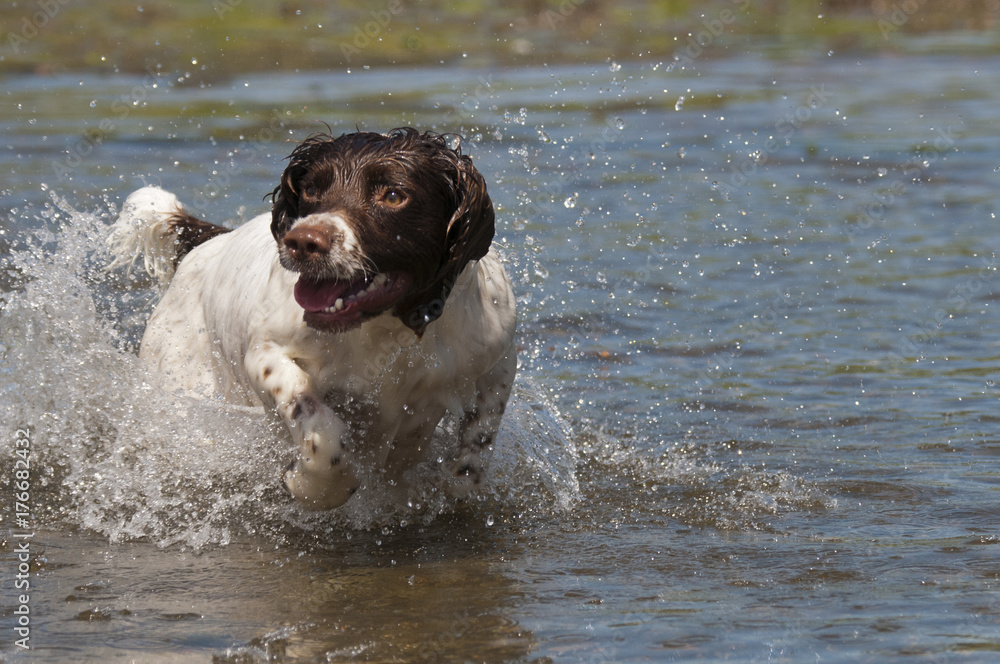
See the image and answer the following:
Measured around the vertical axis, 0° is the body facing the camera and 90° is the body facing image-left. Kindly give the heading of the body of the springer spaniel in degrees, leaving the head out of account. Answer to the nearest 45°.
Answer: approximately 315°
